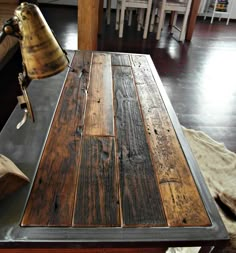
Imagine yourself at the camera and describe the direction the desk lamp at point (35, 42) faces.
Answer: facing to the right of the viewer
